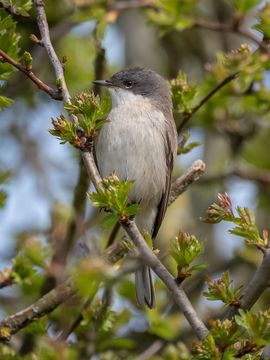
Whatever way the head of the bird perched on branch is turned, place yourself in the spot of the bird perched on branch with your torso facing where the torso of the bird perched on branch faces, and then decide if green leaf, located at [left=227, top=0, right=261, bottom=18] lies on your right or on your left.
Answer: on your left

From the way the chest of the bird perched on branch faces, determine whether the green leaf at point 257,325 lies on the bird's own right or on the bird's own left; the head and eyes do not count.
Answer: on the bird's own left

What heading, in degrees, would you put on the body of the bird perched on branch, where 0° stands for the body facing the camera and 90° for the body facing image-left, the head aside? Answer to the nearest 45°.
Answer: approximately 45°

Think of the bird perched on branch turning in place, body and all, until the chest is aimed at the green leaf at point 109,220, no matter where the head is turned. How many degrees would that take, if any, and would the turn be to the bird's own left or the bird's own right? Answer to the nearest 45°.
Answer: approximately 45° to the bird's own right
